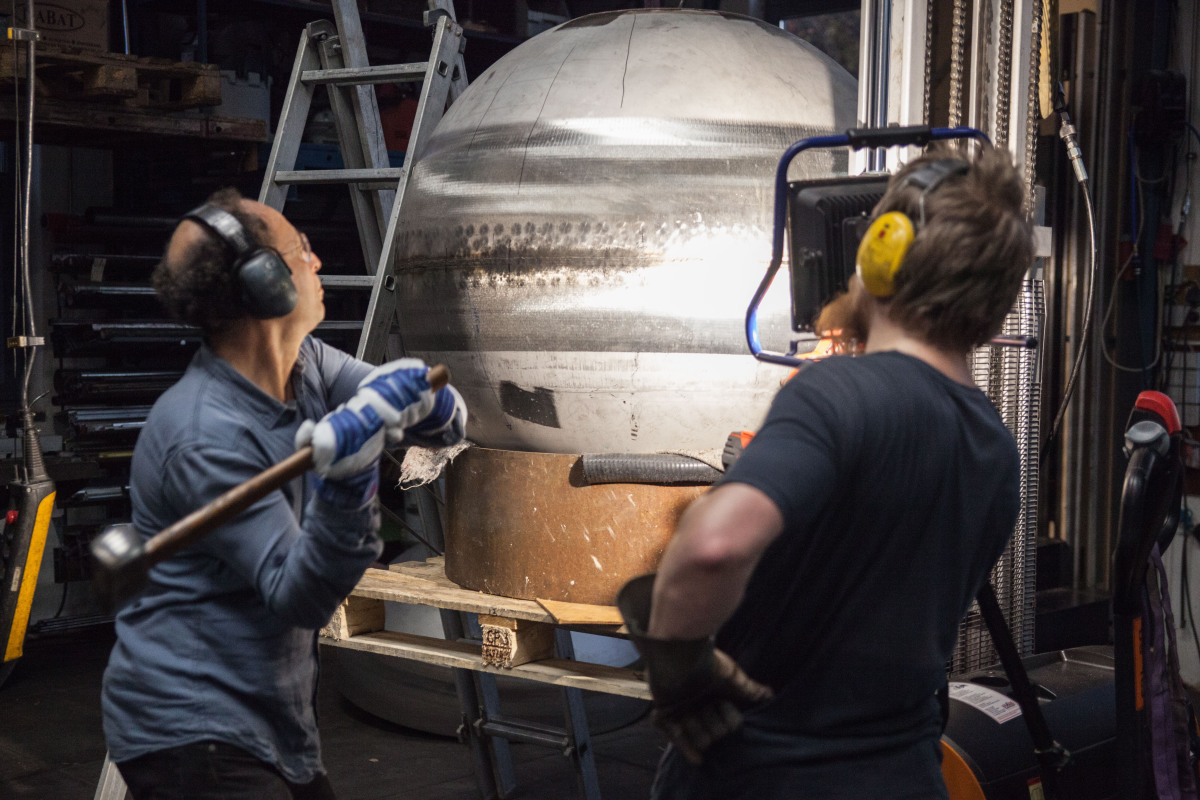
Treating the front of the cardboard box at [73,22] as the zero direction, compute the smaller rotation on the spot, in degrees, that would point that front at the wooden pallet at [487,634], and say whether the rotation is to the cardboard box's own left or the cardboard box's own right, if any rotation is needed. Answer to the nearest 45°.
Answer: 0° — it already faces it

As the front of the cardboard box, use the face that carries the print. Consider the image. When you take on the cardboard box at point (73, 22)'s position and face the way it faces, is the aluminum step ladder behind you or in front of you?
in front

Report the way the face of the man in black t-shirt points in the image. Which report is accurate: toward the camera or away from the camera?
away from the camera

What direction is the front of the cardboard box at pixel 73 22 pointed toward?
toward the camera

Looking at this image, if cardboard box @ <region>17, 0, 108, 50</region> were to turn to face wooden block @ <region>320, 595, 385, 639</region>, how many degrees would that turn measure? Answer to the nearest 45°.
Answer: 0° — it already faces it
